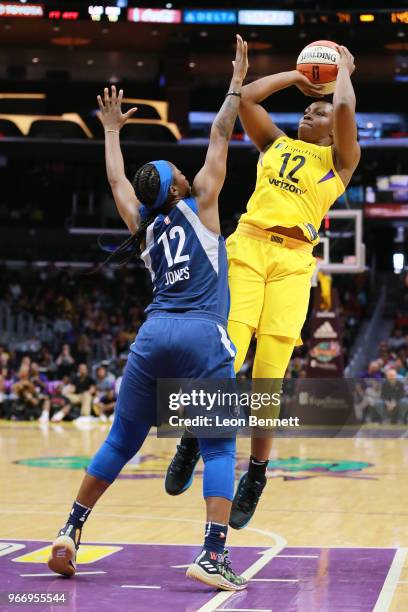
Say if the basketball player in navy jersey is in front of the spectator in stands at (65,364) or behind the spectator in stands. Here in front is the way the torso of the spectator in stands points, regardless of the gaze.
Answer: in front

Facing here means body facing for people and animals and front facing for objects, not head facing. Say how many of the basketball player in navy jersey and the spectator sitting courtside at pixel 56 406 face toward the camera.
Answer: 1

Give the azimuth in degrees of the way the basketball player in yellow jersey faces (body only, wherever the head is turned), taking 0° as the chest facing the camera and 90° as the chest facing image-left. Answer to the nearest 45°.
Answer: approximately 45°

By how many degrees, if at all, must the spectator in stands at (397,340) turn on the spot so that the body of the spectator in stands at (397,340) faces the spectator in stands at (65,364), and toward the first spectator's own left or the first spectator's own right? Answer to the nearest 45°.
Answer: approximately 90° to the first spectator's own right

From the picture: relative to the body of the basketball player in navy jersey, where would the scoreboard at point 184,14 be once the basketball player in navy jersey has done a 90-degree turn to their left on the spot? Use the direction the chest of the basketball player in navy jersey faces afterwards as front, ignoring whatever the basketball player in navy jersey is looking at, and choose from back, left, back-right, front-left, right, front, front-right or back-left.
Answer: front-right

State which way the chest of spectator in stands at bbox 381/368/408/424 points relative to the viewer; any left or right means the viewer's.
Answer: facing the viewer

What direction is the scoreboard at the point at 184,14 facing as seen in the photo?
toward the camera

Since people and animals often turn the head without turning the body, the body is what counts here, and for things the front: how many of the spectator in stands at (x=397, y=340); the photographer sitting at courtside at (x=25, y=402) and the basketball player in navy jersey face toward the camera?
2

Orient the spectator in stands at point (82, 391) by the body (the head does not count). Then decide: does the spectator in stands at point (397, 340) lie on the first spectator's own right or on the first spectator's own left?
on the first spectator's own left

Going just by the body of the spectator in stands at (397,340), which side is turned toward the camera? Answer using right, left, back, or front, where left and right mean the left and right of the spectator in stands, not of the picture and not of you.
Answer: front

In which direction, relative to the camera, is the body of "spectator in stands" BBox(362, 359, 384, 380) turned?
toward the camera

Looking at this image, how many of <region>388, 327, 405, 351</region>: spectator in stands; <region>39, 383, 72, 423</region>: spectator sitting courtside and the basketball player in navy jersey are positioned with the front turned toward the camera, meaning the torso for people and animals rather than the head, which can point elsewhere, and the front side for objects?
2

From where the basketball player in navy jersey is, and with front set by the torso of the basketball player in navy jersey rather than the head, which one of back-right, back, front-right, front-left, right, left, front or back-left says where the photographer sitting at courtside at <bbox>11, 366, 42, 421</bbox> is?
front-left
